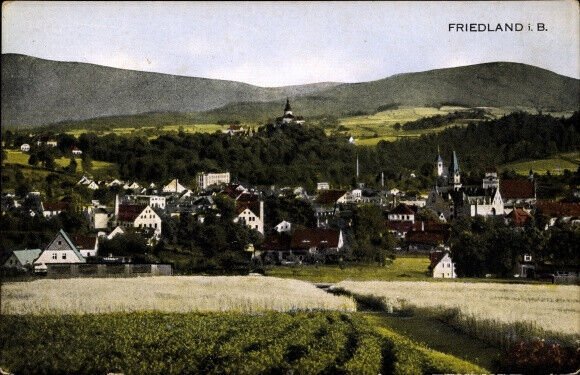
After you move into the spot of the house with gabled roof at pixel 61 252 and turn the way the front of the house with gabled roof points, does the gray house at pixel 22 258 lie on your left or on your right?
on your right

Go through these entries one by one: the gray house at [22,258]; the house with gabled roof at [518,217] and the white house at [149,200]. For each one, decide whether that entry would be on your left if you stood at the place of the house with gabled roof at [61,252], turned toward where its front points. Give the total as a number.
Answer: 2

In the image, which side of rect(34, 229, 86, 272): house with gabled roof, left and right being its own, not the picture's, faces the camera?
front

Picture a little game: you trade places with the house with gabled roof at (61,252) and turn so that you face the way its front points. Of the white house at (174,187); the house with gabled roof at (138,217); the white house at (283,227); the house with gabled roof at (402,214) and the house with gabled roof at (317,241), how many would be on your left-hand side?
5

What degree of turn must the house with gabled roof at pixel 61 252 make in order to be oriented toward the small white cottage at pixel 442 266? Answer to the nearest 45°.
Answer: approximately 90° to its left

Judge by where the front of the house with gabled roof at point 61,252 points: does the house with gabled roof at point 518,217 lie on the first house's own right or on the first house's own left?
on the first house's own left

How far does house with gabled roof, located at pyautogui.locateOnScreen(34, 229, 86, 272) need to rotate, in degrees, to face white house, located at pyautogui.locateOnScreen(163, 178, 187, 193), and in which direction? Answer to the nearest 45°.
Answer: approximately 180°

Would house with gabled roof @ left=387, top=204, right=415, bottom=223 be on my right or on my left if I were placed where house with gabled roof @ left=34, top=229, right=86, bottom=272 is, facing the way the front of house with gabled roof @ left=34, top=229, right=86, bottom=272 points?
on my left

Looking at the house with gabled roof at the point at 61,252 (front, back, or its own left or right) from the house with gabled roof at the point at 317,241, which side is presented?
left

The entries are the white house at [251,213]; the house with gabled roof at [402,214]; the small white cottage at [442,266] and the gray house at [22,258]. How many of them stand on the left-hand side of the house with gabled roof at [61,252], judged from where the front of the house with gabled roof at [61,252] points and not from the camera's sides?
3

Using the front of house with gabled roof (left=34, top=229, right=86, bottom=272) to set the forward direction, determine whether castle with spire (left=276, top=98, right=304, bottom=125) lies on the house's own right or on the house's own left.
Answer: on the house's own left

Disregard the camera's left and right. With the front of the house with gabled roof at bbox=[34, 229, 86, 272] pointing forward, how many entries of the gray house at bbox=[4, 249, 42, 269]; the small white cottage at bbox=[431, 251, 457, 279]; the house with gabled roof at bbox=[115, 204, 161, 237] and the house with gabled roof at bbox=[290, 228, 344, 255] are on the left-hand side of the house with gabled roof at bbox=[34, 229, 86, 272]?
3

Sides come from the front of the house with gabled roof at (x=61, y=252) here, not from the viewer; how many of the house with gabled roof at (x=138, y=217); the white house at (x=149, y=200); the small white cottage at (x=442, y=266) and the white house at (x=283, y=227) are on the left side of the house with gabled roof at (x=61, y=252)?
4

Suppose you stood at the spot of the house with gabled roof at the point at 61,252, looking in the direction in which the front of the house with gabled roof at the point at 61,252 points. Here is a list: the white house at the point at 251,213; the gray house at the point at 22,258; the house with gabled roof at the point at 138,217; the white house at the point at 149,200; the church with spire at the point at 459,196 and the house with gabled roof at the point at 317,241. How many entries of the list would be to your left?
5
